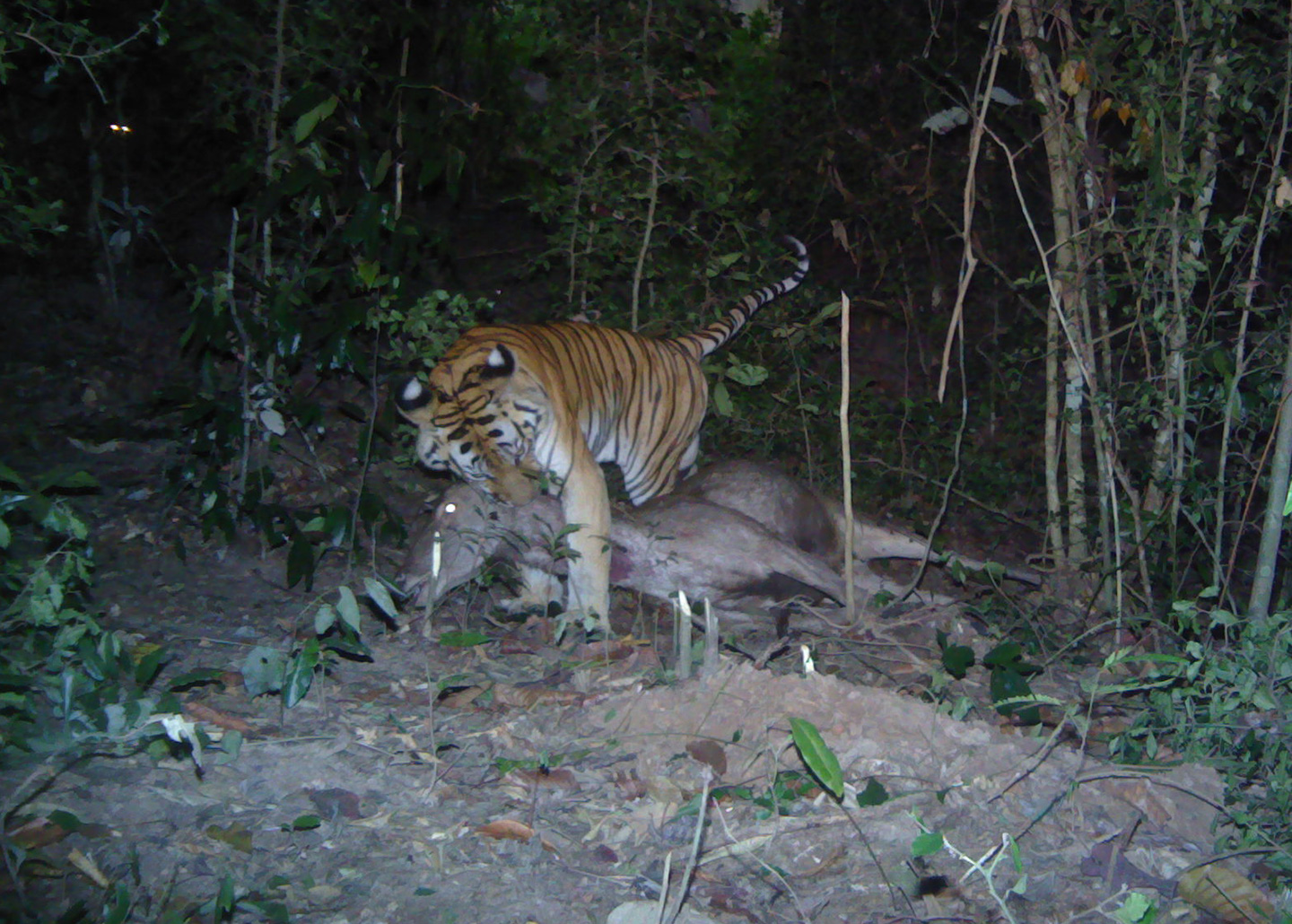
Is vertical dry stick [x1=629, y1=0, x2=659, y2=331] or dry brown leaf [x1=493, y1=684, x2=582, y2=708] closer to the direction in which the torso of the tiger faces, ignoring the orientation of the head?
the dry brown leaf

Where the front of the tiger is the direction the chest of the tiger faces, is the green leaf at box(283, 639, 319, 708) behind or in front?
in front

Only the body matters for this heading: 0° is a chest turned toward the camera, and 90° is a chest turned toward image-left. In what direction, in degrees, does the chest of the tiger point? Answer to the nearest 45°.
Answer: approximately 45°

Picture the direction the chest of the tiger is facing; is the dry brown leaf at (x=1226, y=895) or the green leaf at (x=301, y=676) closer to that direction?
the green leaf

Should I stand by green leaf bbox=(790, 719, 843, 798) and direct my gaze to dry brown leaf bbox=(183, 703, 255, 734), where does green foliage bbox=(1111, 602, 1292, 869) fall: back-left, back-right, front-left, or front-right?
back-right

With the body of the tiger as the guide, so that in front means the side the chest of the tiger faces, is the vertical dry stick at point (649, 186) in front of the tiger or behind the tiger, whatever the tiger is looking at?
behind

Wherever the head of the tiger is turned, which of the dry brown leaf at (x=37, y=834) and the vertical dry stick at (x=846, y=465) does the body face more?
the dry brown leaf
